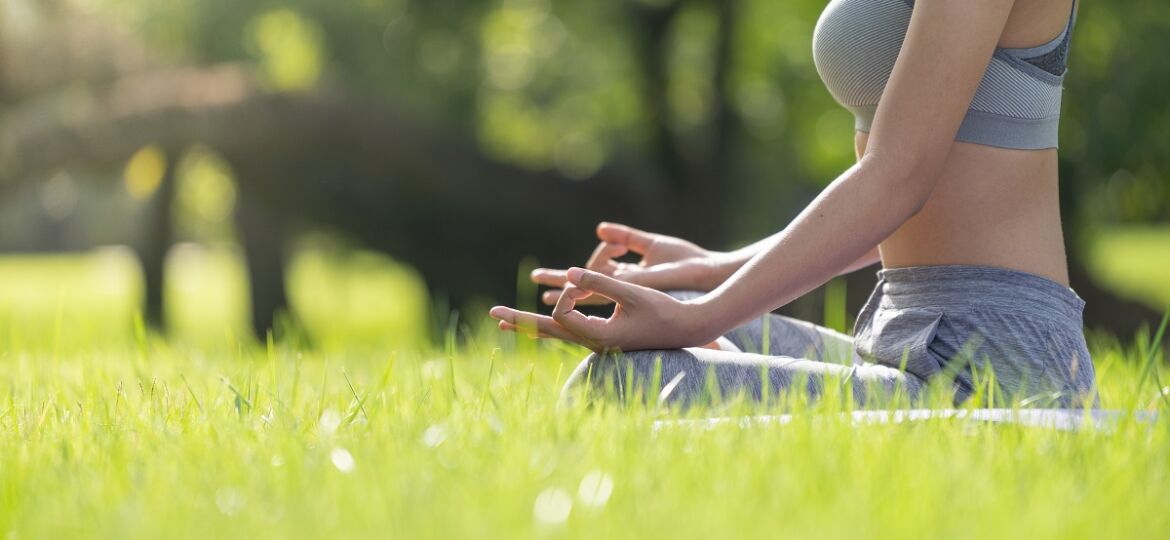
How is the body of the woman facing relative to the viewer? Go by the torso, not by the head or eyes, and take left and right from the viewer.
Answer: facing to the left of the viewer
